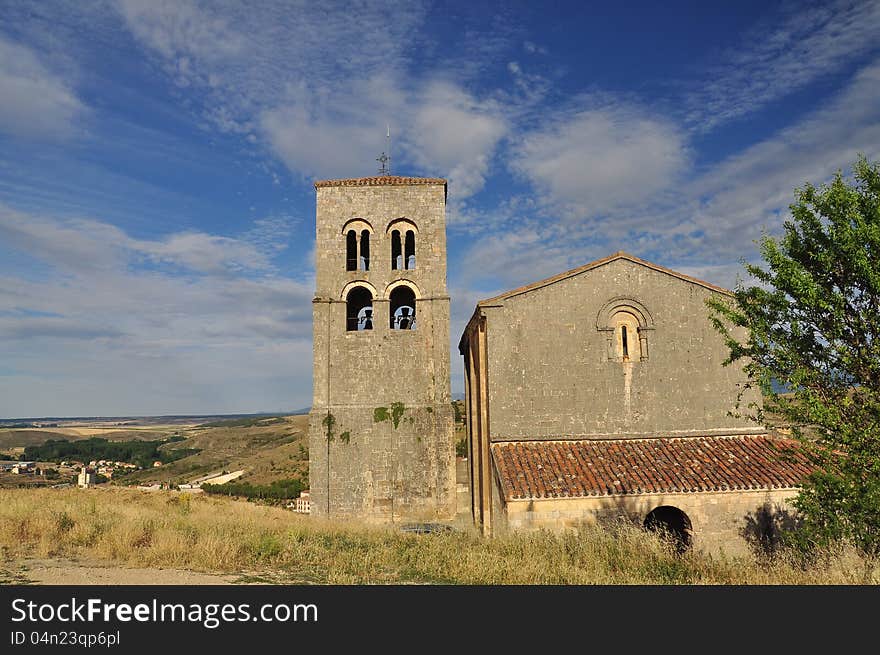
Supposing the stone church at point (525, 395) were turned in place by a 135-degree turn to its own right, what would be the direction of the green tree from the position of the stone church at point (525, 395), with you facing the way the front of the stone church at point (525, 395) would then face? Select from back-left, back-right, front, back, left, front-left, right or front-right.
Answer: back

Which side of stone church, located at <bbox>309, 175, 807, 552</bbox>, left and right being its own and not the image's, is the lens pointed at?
front
